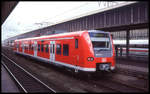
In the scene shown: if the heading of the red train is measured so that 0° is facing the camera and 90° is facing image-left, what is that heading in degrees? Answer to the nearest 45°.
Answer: approximately 315°
